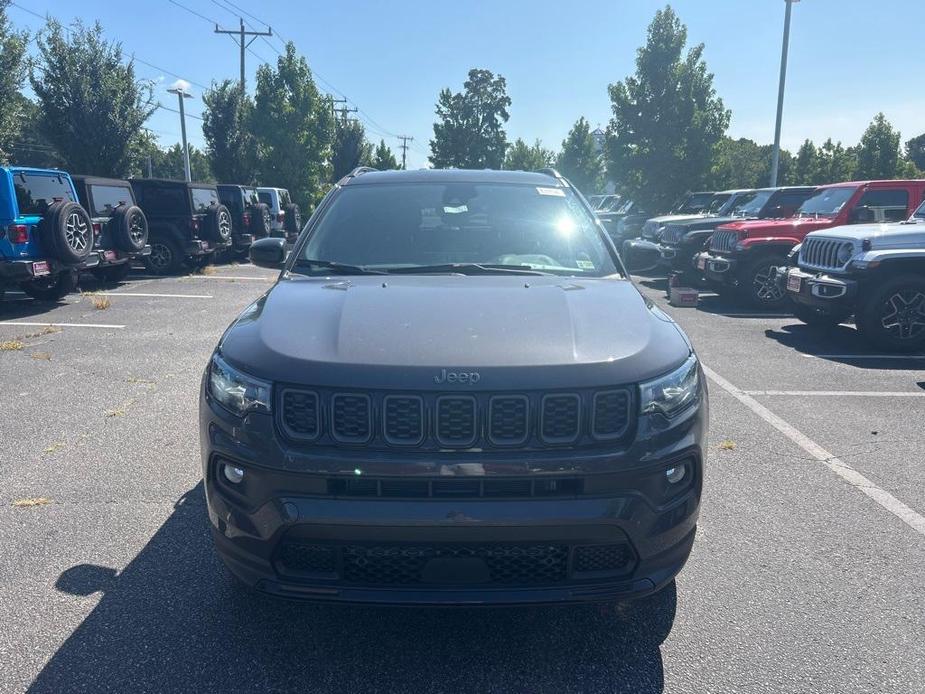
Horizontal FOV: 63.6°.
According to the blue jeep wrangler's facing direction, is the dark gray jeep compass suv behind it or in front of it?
behind

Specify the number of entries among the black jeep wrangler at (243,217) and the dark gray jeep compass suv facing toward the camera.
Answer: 1

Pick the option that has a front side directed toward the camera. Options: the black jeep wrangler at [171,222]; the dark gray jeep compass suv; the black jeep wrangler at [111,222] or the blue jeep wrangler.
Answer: the dark gray jeep compass suv

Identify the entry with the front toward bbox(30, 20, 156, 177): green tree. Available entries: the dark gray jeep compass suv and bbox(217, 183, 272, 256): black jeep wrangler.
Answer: the black jeep wrangler

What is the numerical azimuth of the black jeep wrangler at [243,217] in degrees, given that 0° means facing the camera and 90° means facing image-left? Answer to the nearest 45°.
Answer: approximately 135°

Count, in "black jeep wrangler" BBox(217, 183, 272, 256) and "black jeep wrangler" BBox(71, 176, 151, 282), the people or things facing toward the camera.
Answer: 0

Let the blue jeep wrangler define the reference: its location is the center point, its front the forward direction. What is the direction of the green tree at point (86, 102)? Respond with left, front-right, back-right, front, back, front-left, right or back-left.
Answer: front-right

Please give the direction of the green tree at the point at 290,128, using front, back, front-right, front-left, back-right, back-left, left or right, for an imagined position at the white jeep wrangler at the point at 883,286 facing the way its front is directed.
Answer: right

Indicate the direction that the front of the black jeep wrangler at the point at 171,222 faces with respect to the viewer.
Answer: facing away from the viewer and to the left of the viewer

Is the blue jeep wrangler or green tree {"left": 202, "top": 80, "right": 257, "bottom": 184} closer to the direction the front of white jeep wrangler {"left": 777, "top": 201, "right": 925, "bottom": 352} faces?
the blue jeep wrangler

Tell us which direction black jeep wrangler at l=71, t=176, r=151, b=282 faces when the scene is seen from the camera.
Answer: facing away from the viewer and to the left of the viewer

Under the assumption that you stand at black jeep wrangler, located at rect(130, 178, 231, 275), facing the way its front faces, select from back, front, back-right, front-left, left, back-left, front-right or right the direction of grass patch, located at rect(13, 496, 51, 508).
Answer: back-left
